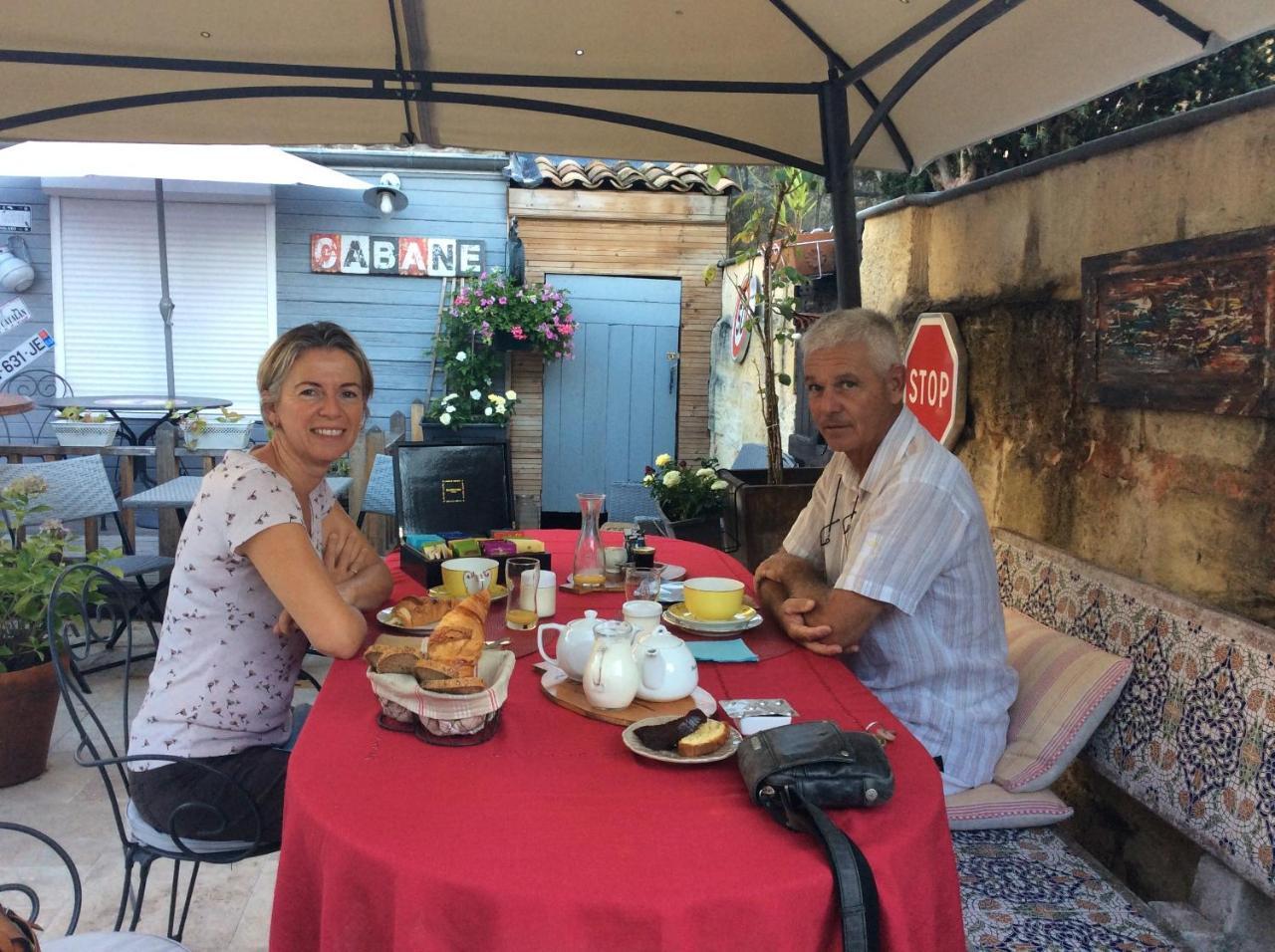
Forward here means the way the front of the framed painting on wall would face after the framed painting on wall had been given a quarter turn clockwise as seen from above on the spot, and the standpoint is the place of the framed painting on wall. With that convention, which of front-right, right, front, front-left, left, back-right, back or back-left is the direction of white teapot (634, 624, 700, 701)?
left

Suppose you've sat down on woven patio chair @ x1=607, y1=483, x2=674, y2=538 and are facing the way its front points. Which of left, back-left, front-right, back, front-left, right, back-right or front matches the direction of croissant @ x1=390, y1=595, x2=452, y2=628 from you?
front-right

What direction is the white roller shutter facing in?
toward the camera

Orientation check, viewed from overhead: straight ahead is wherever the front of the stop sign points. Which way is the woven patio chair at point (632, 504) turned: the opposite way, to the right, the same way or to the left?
to the left

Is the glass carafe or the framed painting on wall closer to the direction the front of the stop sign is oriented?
the glass carafe

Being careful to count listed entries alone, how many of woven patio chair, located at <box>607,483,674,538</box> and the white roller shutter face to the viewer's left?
0

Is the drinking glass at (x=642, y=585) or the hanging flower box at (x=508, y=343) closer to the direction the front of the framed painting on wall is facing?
the drinking glass

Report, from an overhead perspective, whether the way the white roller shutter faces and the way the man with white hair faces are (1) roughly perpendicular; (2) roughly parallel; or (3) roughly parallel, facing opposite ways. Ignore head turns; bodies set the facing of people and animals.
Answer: roughly perpendicular

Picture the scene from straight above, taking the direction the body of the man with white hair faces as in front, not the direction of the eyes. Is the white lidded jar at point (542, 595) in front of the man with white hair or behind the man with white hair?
in front

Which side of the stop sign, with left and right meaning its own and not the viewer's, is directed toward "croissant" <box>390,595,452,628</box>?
front

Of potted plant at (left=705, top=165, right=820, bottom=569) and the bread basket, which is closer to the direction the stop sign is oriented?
the bread basket

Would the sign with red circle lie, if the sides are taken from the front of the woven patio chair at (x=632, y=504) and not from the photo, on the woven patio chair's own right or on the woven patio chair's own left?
on the woven patio chair's own left

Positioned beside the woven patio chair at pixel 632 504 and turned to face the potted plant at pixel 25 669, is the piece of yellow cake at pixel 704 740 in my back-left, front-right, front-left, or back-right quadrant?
front-left

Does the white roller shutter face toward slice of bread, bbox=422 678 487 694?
yes

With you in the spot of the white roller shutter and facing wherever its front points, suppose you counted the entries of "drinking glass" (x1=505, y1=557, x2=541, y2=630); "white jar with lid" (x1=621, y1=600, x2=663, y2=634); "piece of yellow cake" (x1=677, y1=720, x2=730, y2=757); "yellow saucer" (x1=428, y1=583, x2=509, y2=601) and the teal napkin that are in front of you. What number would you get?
5

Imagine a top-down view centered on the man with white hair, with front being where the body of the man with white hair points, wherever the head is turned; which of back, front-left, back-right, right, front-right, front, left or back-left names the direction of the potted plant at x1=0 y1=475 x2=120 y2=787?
front-right

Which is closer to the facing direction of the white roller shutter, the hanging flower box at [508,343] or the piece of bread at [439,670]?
the piece of bread

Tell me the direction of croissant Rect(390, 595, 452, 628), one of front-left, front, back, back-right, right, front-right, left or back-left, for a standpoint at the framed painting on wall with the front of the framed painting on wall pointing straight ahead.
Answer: front

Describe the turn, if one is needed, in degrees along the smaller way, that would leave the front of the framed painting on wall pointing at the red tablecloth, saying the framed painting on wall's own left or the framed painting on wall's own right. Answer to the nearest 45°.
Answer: approximately 45° to the framed painting on wall's own left

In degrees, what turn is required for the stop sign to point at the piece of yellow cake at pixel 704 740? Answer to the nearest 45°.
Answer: approximately 45° to its left

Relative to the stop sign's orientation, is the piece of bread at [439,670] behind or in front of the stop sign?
in front
